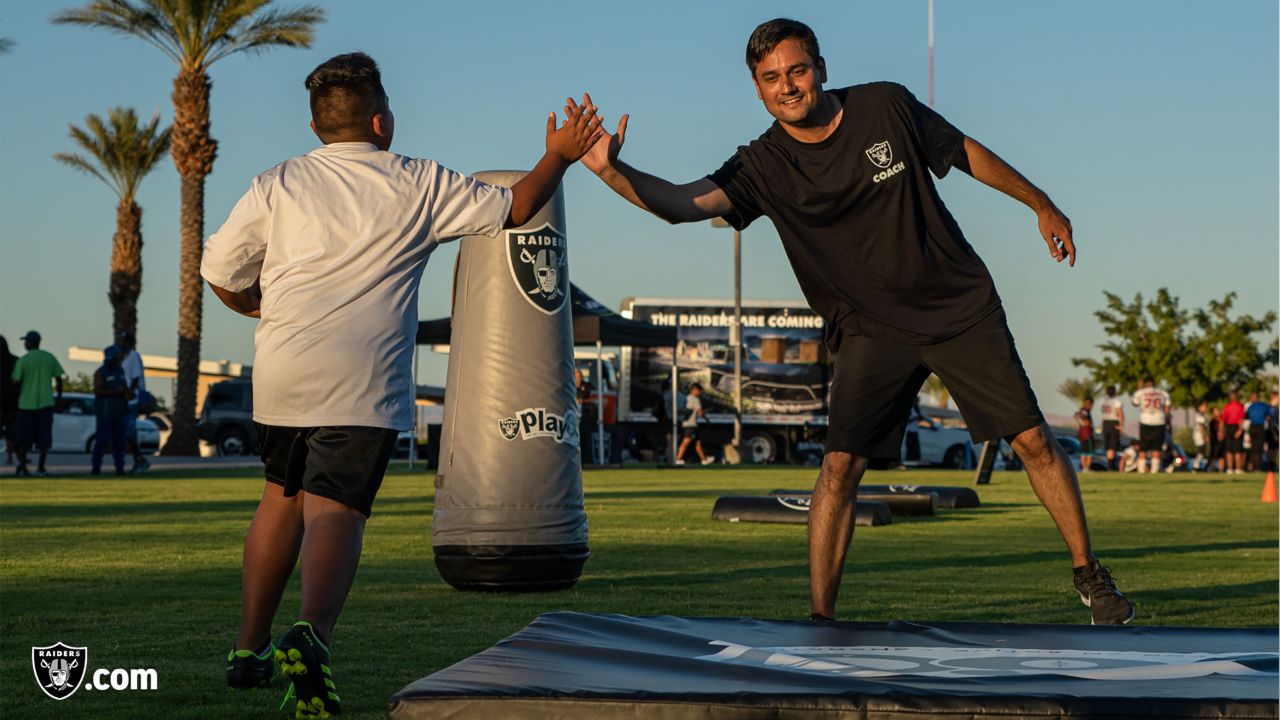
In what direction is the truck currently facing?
to the viewer's left

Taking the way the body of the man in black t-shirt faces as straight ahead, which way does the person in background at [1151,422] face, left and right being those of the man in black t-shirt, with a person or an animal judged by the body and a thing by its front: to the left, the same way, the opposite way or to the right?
the opposite way

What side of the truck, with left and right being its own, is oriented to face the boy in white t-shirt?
left

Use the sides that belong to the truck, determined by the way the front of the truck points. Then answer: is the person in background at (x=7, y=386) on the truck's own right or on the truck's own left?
on the truck's own left

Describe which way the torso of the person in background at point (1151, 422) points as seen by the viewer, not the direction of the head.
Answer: away from the camera

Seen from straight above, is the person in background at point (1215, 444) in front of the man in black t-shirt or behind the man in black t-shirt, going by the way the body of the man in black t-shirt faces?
behind

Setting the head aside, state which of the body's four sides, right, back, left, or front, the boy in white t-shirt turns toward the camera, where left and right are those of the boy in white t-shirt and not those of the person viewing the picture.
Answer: back

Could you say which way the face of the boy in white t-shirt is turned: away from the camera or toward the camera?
away from the camera
